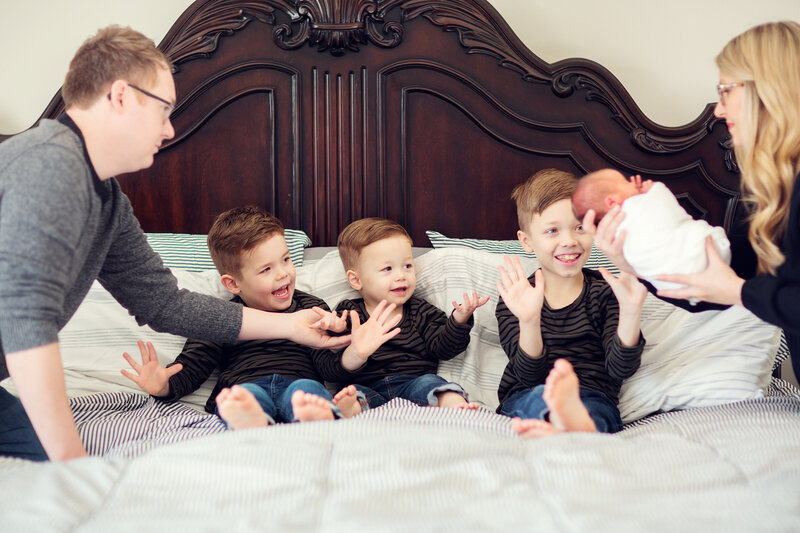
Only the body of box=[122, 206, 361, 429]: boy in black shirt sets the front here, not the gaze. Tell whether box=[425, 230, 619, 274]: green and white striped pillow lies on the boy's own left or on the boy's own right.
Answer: on the boy's own left

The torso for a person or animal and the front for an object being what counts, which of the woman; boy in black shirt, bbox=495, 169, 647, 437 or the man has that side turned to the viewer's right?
the man

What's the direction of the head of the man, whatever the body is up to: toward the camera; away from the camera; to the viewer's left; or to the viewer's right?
to the viewer's right

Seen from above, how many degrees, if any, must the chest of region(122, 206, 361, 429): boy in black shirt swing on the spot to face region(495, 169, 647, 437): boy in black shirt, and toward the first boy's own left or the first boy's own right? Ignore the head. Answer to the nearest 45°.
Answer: approximately 90° to the first boy's own left

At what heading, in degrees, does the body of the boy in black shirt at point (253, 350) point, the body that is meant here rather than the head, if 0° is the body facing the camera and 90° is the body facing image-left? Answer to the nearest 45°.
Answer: approximately 0°

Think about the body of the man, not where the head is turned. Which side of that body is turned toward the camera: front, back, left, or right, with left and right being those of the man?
right

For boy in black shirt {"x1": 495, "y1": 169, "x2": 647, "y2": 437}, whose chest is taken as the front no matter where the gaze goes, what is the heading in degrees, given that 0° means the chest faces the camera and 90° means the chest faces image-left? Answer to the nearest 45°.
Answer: approximately 0°

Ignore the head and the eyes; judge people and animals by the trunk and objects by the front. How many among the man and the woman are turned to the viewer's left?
1

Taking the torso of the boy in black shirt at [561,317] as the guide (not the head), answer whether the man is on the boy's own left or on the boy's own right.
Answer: on the boy's own right

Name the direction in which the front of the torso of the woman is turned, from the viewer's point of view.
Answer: to the viewer's left

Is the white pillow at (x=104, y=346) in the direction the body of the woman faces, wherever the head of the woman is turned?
yes

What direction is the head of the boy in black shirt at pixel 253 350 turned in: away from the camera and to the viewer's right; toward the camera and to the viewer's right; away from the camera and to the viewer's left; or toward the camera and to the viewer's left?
toward the camera and to the viewer's right
